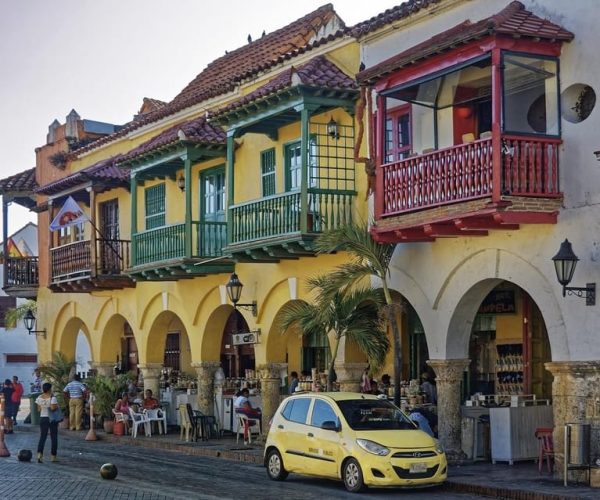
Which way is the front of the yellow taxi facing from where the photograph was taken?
facing the viewer and to the right of the viewer

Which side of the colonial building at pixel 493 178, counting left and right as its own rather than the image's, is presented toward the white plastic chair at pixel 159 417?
right

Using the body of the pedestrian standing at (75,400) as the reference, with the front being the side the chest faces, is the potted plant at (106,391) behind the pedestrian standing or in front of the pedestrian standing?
behind

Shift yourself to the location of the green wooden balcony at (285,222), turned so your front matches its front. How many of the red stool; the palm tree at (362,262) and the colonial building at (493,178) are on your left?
3

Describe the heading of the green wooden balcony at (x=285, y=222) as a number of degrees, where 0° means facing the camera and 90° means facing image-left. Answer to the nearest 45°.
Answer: approximately 45°

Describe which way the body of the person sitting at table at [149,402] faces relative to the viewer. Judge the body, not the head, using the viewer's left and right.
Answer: facing the viewer

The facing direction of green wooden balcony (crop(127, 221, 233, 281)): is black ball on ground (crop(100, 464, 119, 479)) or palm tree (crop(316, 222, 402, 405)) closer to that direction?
the black ball on ground
